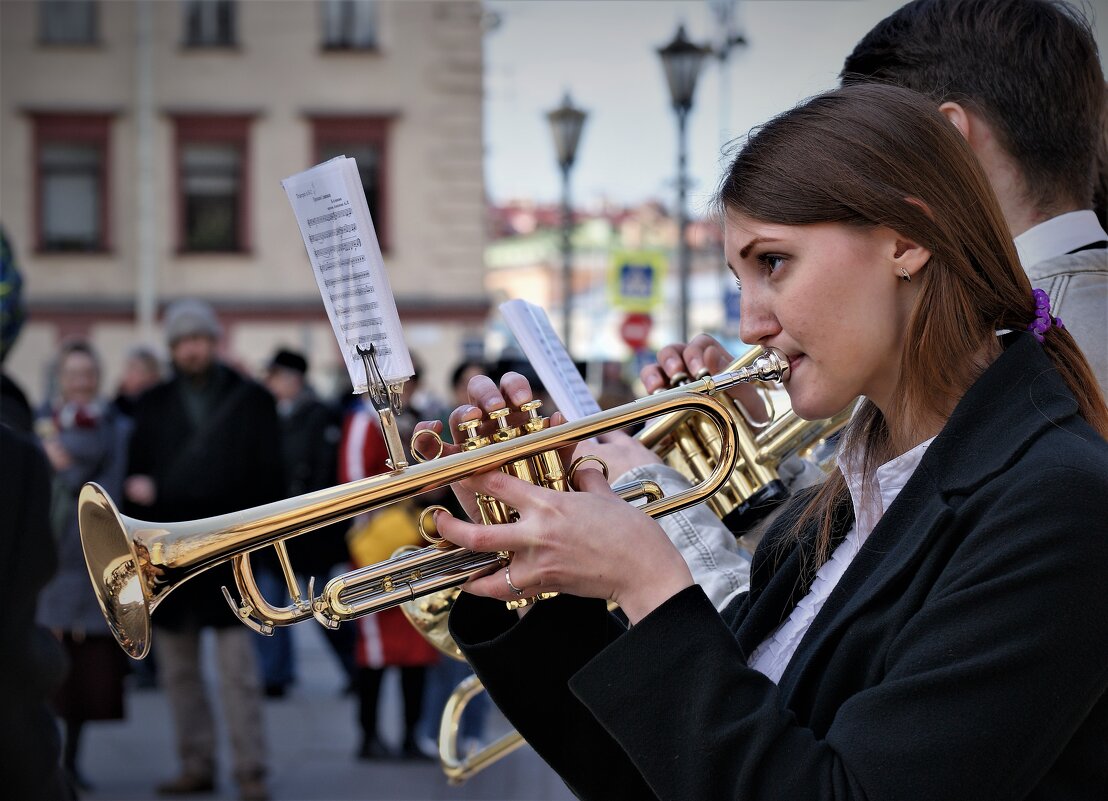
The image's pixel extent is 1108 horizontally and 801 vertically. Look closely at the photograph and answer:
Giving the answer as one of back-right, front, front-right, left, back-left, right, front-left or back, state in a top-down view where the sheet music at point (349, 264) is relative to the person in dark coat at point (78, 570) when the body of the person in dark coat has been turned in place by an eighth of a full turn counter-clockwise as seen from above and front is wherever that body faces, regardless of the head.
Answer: front-right

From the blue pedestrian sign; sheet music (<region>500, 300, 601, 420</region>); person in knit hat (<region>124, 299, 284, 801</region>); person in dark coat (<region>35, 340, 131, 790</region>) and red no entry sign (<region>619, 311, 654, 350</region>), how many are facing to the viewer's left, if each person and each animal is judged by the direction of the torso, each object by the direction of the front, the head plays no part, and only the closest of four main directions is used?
0

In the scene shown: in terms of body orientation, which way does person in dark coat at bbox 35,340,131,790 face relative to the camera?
toward the camera

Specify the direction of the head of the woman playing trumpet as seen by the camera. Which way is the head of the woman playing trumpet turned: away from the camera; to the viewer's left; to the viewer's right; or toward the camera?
to the viewer's left

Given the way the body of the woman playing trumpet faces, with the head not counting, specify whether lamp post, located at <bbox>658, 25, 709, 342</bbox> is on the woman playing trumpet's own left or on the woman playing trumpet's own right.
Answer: on the woman playing trumpet's own right

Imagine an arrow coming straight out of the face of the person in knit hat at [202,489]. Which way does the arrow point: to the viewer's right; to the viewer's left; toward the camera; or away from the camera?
toward the camera

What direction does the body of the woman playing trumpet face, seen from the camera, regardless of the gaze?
to the viewer's left

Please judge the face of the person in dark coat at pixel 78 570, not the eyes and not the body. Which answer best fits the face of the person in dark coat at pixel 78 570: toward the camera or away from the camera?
toward the camera

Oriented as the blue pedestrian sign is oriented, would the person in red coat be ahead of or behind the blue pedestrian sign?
ahead

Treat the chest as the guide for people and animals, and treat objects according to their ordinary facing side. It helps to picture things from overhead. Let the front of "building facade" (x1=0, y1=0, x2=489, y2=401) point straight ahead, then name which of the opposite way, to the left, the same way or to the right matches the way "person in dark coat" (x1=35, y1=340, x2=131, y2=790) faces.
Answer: the same way

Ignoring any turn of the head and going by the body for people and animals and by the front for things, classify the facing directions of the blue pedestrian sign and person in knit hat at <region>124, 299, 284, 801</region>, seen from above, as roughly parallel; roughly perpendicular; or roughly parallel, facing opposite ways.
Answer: roughly parallel

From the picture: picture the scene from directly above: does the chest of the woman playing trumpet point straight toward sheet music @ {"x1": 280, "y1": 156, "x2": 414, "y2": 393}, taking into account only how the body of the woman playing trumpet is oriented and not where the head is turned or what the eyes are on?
yes

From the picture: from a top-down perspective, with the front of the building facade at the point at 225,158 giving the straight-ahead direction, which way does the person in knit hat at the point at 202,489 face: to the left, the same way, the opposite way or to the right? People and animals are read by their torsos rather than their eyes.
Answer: the same way

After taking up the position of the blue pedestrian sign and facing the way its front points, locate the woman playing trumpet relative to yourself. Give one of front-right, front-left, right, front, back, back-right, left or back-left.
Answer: front

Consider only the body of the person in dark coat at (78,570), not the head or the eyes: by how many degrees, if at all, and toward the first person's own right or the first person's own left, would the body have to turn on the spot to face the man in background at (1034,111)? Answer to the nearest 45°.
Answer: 0° — they already face them

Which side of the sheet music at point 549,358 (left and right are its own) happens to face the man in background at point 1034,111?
front

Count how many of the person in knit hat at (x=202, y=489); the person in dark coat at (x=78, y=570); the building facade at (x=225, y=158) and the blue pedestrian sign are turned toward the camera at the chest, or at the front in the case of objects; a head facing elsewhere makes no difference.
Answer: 4

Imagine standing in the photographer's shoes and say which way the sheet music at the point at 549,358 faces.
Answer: facing the viewer and to the right of the viewer

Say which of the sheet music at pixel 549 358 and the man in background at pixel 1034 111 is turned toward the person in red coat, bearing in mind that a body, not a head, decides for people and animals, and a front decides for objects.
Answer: the man in background

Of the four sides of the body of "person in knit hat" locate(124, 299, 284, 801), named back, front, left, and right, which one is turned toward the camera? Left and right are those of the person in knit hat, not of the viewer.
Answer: front
